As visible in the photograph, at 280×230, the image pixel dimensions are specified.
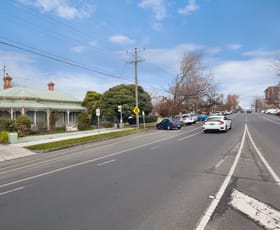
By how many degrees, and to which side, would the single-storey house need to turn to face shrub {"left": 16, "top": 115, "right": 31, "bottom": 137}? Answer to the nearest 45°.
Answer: approximately 45° to its right

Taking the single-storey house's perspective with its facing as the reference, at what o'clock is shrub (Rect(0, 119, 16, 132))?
The shrub is roughly at 2 o'clock from the single-storey house.

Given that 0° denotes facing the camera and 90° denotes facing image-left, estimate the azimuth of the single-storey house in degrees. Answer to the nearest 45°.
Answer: approximately 315°

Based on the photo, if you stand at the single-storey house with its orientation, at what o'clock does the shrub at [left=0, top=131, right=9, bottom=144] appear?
The shrub is roughly at 2 o'clock from the single-storey house.

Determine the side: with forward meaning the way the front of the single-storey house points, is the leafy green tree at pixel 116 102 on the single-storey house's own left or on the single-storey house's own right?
on the single-storey house's own left

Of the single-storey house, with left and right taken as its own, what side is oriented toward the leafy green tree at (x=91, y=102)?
left
